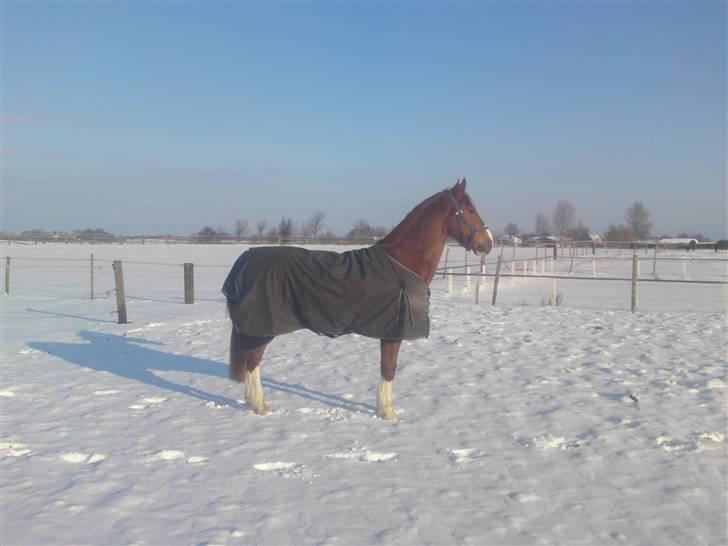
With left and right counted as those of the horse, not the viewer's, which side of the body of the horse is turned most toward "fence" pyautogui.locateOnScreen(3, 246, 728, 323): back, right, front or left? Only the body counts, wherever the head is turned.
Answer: left

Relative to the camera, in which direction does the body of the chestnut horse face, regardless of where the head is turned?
to the viewer's right

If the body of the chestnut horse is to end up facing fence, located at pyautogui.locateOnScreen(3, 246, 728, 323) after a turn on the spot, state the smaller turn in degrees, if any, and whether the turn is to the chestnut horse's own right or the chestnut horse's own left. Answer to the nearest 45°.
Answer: approximately 90° to the chestnut horse's own left
